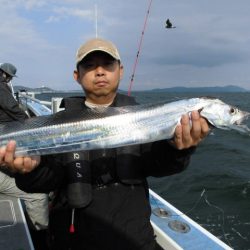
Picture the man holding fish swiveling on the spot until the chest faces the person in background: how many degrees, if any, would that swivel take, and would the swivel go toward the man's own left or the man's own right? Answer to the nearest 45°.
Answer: approximately 135° to the man's own right

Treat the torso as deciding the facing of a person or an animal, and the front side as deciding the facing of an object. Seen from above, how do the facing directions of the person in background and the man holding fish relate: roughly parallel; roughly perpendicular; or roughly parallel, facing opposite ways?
roughly perpendicular

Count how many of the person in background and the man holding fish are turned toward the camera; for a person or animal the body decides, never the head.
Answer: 1
